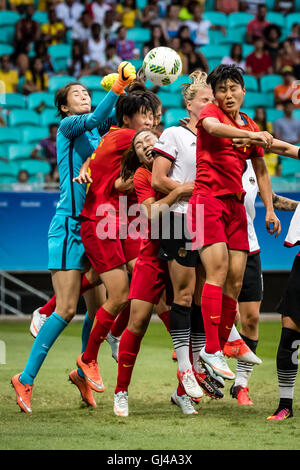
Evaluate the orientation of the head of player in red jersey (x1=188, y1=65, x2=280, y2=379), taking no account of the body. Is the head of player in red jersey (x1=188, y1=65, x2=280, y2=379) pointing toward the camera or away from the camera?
toward the camera

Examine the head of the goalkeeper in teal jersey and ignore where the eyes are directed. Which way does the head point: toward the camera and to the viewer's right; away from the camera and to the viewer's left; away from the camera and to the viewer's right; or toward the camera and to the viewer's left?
toward the camera and to the viewer's right

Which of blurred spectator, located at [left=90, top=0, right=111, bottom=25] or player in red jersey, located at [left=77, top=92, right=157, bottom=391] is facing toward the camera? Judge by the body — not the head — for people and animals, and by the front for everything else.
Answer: the blurred spectator

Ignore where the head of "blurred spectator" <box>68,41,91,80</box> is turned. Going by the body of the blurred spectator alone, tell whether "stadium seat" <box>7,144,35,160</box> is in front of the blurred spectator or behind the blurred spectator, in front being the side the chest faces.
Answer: in front

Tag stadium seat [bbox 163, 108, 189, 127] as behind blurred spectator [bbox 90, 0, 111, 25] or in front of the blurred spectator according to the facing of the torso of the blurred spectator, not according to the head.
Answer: in front

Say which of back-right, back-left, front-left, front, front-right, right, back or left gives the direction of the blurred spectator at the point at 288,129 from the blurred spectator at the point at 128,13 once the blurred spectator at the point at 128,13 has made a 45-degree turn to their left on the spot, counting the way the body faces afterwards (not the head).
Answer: front

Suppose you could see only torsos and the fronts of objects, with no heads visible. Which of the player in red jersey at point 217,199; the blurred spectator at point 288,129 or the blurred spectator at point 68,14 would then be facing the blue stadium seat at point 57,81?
the blurred spectator at point 68,14

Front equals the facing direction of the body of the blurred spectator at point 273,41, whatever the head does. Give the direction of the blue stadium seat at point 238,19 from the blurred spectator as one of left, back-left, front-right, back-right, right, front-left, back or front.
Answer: back-right

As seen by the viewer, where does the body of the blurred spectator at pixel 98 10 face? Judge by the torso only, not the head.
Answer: toward the camera

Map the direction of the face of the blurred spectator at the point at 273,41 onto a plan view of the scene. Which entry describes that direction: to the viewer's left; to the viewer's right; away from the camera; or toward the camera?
toward the camera

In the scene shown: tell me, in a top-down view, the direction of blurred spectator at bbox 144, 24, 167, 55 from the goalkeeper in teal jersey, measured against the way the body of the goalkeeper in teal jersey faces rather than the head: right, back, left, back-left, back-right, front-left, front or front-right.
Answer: left

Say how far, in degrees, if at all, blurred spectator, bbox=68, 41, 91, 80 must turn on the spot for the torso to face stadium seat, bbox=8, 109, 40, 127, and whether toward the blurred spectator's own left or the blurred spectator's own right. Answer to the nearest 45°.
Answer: approximately 45° to the blurred spectator's own right

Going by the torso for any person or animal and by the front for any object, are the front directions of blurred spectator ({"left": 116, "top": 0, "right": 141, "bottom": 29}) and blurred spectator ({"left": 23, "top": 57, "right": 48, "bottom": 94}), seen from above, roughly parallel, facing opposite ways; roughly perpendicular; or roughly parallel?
roughly parallel

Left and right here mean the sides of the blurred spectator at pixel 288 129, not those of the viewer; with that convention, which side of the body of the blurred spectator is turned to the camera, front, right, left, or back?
front

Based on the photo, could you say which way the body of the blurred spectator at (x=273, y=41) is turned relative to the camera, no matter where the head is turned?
toward the camera

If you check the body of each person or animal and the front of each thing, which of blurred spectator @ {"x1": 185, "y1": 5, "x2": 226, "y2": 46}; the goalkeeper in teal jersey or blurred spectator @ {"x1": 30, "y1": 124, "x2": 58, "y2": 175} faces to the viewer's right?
the goalkeeper in teal jersey

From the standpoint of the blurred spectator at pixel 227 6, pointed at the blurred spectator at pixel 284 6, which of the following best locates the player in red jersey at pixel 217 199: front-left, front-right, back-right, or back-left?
back-right

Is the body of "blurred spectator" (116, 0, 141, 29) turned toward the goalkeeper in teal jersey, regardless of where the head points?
yes

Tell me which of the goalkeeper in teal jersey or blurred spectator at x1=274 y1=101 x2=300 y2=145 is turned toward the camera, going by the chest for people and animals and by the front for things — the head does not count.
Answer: the blurred spectator
